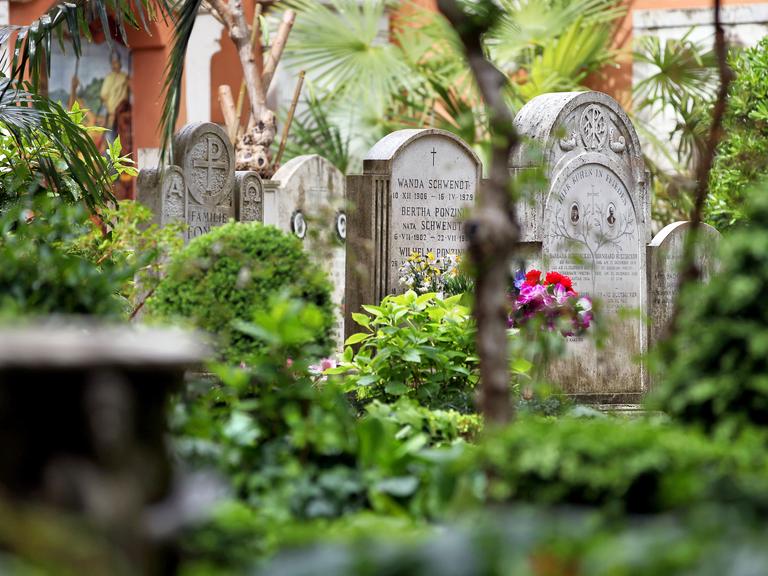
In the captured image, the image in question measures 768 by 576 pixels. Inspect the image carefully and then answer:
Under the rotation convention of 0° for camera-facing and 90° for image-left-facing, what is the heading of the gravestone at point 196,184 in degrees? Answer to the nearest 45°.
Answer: approximately 315°

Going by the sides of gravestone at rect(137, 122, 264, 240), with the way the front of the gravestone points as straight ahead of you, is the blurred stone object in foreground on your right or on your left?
on your right

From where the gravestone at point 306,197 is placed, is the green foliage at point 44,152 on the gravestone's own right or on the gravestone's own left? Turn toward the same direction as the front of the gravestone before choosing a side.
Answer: on the gravestone's own right

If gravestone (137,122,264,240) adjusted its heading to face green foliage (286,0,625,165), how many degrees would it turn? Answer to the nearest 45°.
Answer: approximately 90° to its left

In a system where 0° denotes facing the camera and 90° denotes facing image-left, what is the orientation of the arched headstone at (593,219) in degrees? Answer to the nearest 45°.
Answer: approximately 315°
